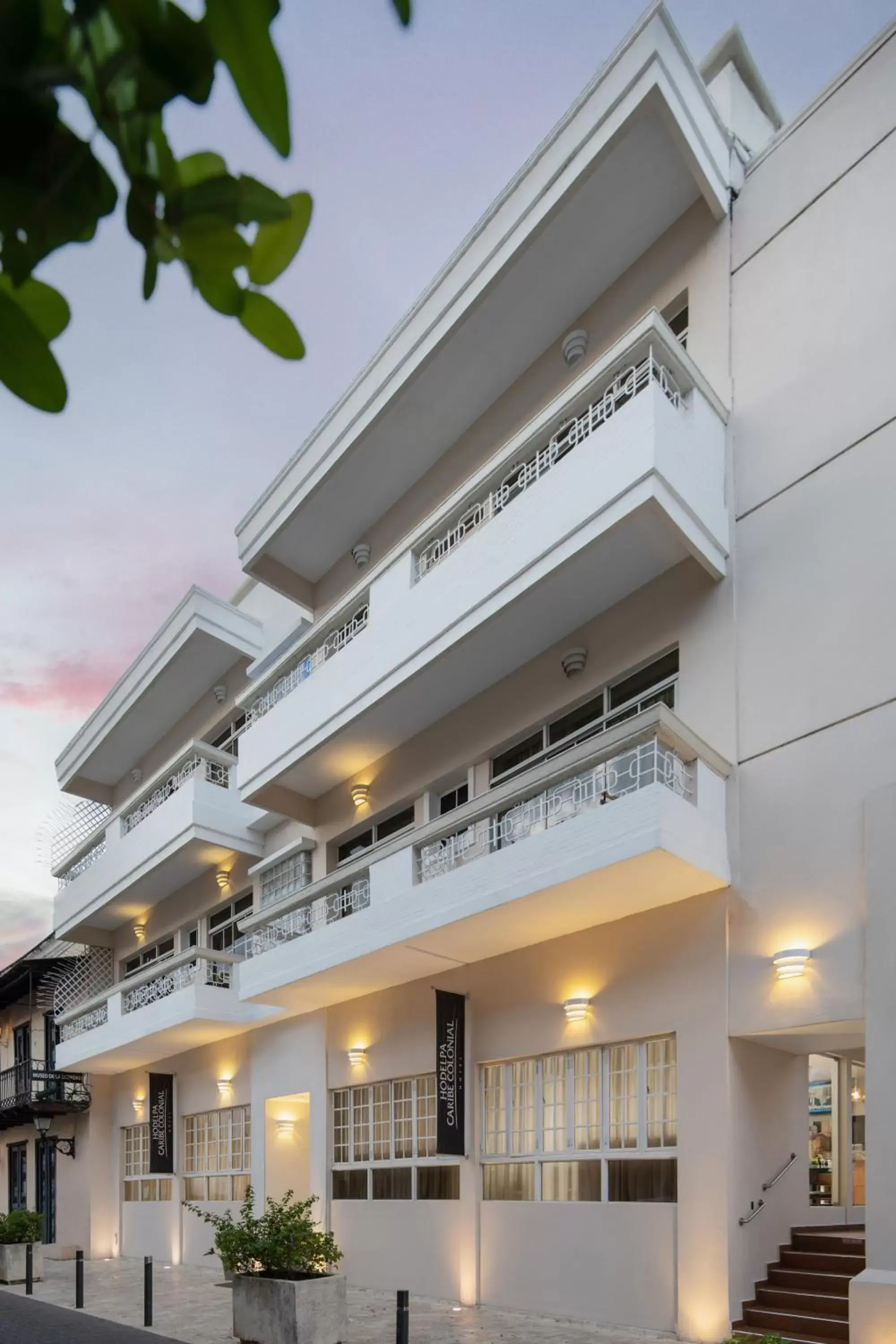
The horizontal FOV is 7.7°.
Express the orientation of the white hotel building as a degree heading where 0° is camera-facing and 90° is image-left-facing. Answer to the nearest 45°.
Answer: approximately 45°
